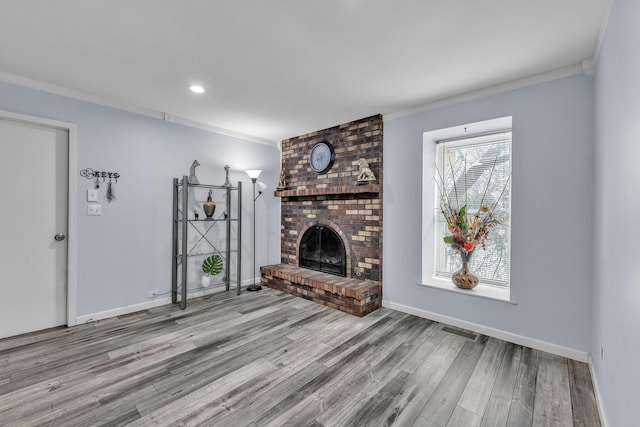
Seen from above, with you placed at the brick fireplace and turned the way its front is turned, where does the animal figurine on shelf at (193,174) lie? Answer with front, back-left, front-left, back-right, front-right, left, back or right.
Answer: front-right

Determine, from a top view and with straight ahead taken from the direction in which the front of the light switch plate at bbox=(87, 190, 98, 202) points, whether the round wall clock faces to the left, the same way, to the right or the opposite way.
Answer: to the right

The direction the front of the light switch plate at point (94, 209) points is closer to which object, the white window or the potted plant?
the white window

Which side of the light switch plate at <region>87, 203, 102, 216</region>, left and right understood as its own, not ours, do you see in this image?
front

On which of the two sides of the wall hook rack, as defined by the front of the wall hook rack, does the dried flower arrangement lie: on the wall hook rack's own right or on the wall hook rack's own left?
on the wall hook rack's own left

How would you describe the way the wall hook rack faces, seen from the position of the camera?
facing the viewer

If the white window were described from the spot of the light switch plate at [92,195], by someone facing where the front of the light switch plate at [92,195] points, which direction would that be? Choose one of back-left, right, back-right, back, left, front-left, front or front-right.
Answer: front-left

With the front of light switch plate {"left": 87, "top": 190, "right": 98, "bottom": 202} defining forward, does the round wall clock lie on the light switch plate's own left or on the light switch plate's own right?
on the light switch plate's own left

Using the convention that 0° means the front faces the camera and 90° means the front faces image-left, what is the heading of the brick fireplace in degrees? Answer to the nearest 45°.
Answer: approximately 45°

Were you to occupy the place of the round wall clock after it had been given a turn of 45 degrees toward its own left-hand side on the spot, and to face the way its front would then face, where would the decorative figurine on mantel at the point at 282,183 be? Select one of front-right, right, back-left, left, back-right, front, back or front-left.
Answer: back-right

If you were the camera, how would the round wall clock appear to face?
facing the viewer and to the left of the viewer

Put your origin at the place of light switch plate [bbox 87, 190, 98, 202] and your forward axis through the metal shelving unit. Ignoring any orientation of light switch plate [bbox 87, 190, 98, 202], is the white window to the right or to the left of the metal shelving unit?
right

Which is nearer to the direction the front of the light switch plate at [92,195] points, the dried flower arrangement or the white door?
the dried flower arrangement
